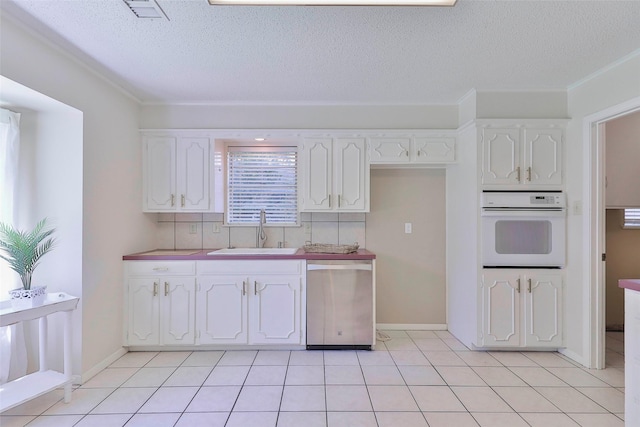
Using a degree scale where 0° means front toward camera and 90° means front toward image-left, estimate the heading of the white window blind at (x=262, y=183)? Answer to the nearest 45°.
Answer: approximately 0°

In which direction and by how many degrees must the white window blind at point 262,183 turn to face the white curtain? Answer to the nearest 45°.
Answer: approximately 45° to its right

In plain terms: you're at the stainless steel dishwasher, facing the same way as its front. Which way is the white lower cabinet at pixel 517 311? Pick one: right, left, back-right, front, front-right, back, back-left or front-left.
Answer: left

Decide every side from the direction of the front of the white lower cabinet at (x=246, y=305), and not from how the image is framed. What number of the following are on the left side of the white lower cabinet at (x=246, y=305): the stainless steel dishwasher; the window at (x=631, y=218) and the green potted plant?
2

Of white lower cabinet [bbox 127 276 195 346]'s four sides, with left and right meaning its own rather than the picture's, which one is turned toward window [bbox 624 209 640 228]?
left

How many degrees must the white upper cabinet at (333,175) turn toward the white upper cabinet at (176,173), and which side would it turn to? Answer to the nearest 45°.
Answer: approximately 90° to its right

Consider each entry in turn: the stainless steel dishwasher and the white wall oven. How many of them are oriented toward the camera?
2

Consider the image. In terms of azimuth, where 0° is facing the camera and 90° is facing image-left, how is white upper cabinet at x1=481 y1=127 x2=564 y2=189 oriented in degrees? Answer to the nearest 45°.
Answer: approximately 0°

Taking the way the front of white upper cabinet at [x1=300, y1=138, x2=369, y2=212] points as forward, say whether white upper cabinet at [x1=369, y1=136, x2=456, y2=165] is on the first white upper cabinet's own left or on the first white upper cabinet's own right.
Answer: on the first white upper cabinet's own left
